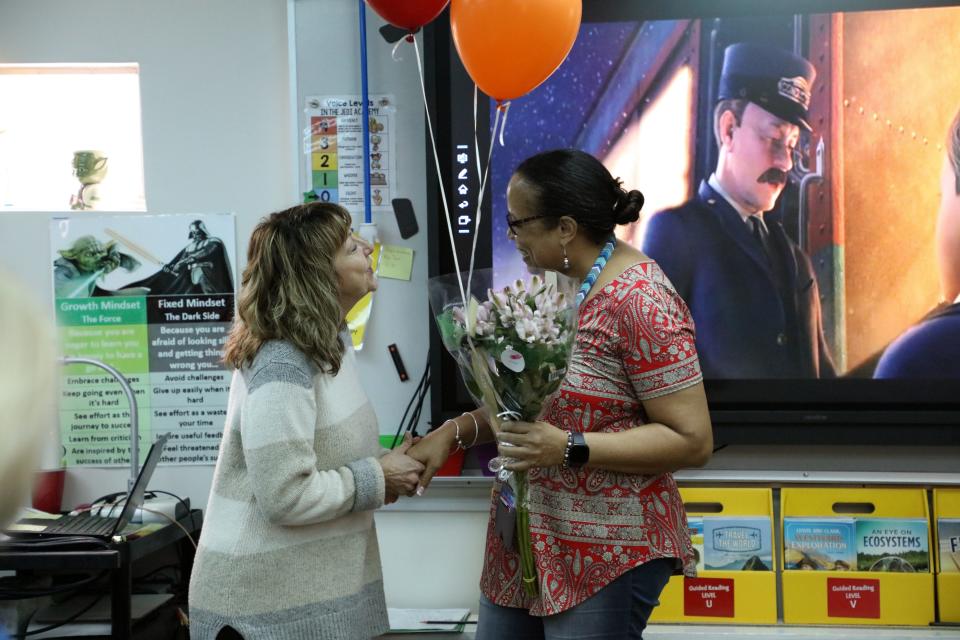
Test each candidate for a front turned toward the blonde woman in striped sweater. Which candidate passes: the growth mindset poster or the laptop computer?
the growth mindset poster

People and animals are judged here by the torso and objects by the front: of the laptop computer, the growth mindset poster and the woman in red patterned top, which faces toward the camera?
the growth mindset poster

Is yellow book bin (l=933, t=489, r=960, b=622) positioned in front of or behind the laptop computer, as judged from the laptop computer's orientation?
behind

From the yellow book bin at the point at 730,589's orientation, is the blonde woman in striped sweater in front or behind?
in front

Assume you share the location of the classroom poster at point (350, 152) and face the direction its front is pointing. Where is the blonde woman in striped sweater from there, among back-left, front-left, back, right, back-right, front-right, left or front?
front

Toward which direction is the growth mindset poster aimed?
toward the camera

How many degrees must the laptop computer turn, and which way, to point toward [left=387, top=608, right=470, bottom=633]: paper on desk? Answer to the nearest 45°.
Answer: approximately 180°

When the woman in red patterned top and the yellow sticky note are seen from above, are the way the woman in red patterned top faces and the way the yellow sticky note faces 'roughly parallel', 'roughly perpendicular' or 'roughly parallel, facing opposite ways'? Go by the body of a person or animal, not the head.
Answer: roughly perpendicular

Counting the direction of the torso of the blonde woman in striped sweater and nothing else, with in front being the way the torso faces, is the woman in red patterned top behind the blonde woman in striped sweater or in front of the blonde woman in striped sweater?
in front

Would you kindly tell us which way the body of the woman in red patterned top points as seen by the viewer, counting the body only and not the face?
to the viewer's left

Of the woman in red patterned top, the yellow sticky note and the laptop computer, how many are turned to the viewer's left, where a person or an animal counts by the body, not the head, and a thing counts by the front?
2

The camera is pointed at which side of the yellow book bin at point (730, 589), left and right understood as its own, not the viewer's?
front

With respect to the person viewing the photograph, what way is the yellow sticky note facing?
facing the viewer

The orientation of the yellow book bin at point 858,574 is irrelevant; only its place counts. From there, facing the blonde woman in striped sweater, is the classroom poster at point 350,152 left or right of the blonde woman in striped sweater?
right

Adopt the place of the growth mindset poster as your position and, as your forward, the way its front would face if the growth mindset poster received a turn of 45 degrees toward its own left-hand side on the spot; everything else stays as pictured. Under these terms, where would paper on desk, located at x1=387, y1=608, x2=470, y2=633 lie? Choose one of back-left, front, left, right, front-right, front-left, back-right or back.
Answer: front

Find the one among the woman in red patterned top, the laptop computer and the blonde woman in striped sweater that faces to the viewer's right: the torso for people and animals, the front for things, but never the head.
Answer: the blonde woman in striped sweater

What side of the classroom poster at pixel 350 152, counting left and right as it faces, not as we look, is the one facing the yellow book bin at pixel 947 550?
left

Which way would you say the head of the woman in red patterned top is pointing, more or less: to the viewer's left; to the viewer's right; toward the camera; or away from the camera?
to the viewer's left
